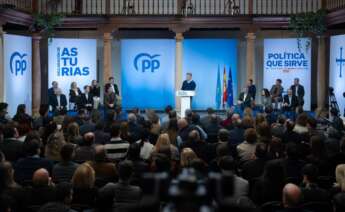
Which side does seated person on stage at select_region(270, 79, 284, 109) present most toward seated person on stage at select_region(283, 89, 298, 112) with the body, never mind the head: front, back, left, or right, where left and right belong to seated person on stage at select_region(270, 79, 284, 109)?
left

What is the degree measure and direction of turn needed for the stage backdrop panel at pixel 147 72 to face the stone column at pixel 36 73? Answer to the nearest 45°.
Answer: approximately 45° to its right

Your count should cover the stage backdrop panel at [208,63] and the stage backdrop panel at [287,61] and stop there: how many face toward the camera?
2

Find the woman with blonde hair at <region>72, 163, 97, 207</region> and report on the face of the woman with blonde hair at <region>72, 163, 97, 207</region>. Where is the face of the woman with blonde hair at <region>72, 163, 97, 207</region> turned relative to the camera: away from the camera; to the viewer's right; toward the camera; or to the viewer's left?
away from the camera

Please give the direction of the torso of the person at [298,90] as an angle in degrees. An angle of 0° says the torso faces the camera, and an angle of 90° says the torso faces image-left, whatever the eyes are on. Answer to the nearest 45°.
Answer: approximately 45°

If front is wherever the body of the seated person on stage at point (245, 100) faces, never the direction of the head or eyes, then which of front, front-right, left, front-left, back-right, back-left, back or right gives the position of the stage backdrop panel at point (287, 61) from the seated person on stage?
back

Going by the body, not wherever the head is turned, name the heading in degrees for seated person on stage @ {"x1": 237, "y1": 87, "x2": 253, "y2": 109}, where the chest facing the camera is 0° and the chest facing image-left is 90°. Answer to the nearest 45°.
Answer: approximately 45°

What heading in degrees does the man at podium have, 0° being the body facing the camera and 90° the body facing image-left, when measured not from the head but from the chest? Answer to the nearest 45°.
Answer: approximately 0°
